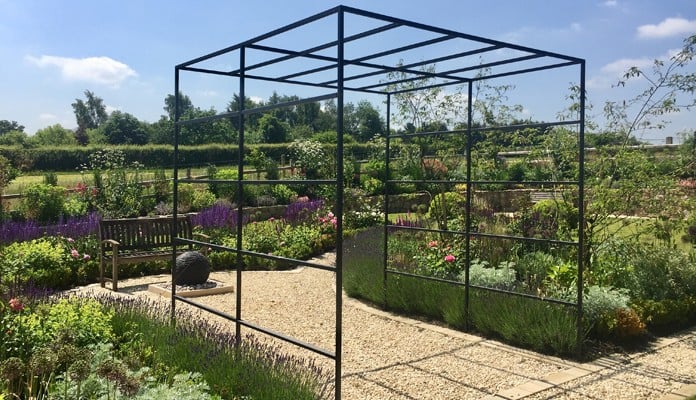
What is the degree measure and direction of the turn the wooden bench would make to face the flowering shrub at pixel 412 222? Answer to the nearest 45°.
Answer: approximately 45° to its left

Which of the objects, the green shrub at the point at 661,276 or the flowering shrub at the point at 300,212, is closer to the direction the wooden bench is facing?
the green shrub

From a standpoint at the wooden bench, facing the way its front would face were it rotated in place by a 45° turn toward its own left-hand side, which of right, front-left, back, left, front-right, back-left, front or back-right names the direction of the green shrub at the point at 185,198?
left

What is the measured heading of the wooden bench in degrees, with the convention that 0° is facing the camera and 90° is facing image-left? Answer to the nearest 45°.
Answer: approximately 315°

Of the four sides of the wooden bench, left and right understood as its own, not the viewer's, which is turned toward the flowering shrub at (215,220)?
left

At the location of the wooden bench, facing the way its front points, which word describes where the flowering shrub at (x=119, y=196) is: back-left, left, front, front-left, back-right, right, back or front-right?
back-left

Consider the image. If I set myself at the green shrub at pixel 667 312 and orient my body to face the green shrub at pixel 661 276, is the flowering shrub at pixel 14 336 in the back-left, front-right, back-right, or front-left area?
back-left

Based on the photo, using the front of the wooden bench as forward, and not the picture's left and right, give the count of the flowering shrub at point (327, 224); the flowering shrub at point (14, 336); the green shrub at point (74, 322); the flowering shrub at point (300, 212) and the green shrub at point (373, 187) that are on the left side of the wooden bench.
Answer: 3

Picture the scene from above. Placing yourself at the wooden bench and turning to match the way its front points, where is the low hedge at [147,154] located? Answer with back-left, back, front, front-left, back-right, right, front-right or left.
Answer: back-left
